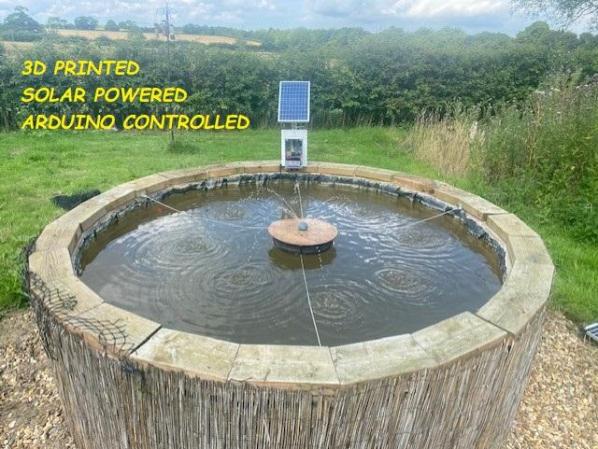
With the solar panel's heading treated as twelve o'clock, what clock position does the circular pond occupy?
The circular pond is roughly at 12 o'clock from the solar panel.

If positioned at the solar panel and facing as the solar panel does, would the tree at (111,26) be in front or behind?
behind

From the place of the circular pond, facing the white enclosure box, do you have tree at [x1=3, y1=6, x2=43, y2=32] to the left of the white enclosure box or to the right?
left

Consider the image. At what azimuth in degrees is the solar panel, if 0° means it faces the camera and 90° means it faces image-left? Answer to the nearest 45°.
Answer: approximately 0°

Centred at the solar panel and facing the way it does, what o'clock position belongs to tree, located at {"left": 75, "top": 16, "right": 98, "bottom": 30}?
The tree is roughly at 5 o'clock from the solar panel.

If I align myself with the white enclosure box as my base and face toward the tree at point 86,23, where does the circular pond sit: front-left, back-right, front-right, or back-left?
back-left

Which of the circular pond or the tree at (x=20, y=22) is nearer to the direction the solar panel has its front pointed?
the circular pond

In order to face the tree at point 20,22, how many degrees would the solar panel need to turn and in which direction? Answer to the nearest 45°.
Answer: approximately 135° to its right
